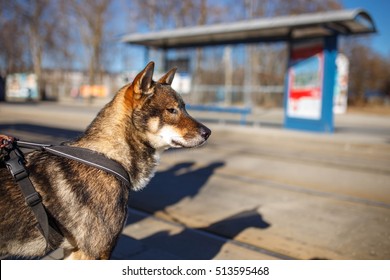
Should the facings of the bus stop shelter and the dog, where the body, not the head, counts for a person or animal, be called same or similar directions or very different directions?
very different directions

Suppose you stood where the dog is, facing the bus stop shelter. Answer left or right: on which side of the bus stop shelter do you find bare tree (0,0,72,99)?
left

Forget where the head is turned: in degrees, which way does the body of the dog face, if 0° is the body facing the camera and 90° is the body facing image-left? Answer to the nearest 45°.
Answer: approximately 270°

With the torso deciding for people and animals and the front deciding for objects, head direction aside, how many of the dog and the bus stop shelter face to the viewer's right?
1

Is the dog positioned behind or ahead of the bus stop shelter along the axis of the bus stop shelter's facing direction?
ahead

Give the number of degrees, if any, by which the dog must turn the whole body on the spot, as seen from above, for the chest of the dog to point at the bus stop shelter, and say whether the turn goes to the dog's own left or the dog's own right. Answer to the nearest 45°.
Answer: approximately 45° to the dog's own left

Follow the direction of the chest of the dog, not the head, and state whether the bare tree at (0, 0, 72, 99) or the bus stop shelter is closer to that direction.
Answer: the bus stop shelter

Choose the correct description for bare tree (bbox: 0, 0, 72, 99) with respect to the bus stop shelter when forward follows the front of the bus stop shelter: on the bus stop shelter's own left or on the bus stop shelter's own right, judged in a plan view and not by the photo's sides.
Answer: on the bus stop shelter's own right

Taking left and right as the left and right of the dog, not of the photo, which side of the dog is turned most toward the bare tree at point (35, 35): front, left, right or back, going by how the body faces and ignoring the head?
left

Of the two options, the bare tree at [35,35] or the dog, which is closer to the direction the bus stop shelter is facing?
the dog
